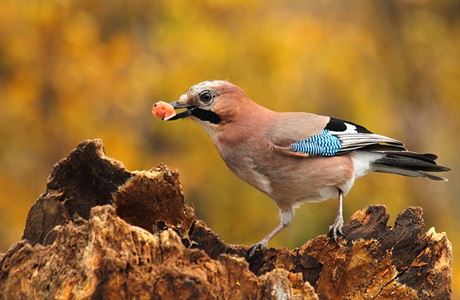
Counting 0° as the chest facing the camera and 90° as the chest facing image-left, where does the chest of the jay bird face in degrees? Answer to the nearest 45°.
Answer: approximately 90°
